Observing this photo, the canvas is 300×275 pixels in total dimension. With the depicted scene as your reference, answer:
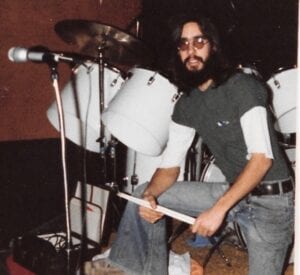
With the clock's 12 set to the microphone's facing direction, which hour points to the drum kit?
The drum kit is roughly at 4 o'clock from the microphone.

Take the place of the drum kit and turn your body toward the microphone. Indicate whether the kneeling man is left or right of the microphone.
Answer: left

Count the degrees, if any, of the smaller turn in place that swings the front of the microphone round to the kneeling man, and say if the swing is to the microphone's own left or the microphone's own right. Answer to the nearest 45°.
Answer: approximately 180°

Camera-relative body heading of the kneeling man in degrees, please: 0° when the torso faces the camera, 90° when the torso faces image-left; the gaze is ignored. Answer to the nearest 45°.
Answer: approximately 45°

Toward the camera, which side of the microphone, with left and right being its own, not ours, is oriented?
left

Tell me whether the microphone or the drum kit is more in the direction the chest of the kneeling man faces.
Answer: the microphone

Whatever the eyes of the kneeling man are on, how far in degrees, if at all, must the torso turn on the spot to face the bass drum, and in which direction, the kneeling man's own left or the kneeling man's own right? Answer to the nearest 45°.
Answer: approximately 135° to the kneeling man's own right
